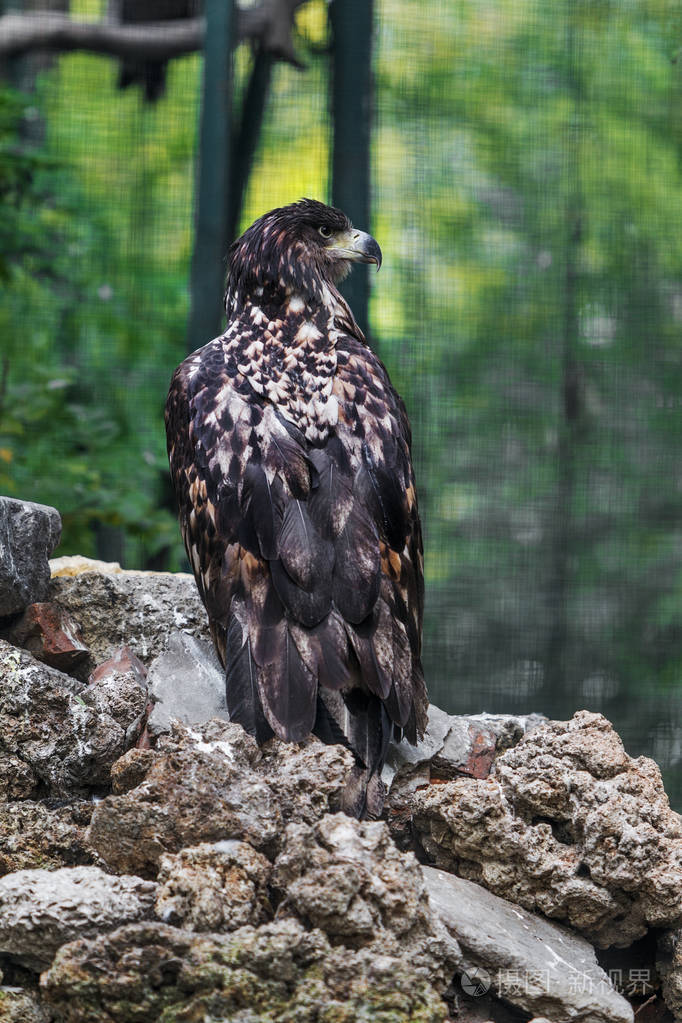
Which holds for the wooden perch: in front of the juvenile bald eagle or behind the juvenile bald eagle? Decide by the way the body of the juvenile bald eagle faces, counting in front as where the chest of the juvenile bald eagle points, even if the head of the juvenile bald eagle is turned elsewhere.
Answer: in front

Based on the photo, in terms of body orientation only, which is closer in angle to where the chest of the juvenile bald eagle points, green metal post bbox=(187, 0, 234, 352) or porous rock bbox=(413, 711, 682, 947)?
the green metal post

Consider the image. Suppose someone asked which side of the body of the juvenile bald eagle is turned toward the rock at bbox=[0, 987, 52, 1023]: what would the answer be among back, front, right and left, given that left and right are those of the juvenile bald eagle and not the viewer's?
back

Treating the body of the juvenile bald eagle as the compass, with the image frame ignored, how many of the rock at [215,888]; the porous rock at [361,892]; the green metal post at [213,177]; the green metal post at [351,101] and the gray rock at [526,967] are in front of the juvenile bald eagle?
2

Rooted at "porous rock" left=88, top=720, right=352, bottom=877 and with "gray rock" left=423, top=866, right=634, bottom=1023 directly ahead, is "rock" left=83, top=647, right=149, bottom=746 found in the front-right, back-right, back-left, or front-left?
back-left

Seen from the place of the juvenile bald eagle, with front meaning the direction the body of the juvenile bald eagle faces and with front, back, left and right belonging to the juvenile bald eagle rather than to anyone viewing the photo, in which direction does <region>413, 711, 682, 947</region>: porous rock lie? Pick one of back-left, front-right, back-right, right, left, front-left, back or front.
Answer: back-right

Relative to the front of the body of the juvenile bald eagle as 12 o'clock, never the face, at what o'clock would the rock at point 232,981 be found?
The rock is roughly at 6 o'clock from the juvenile bald eagle.

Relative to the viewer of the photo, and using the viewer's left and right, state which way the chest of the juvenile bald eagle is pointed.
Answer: facing away from the viewer
